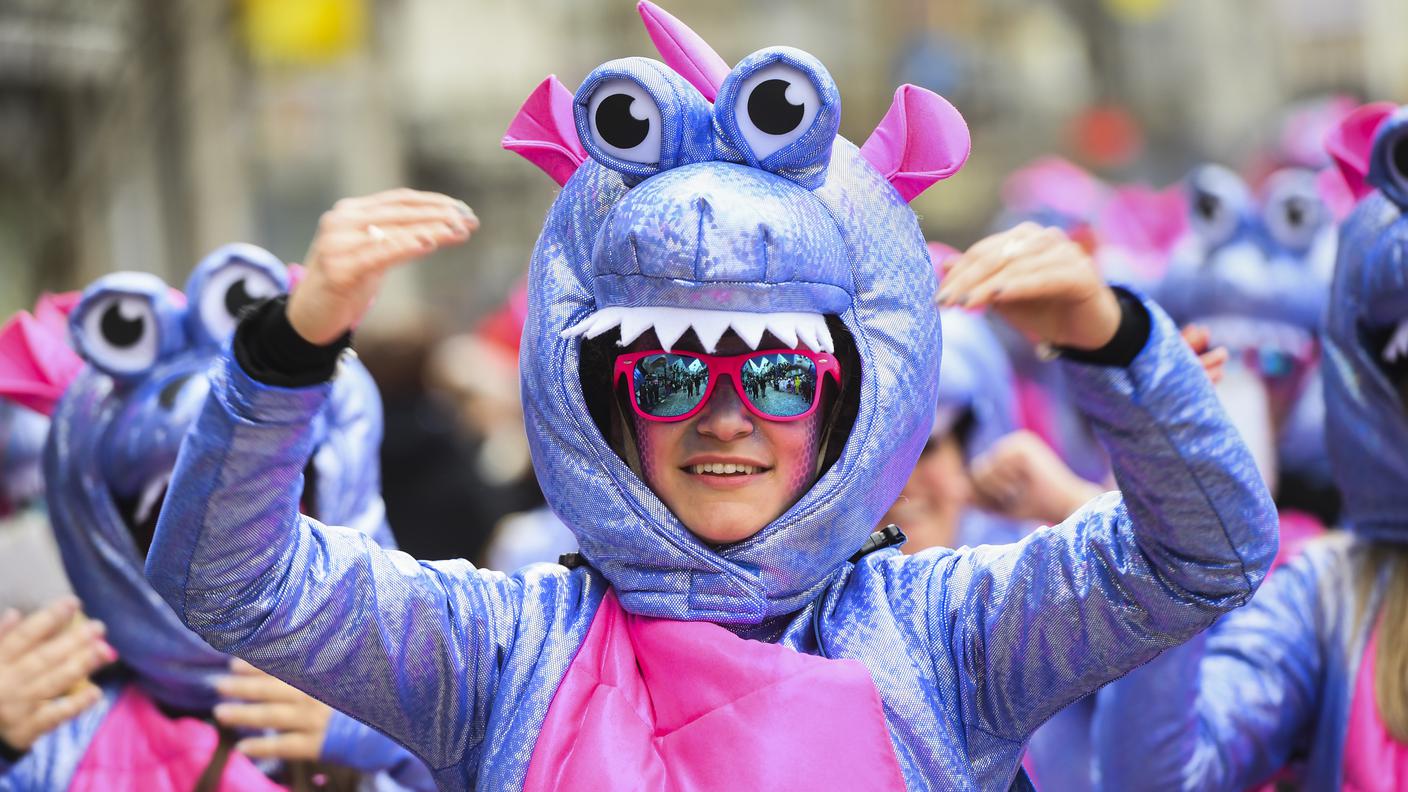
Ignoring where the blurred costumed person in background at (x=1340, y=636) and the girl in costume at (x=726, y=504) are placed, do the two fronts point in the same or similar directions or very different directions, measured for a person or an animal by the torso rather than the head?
same or similar directions

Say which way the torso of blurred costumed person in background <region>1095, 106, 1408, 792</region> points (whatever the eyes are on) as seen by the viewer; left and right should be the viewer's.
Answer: facing the viewer

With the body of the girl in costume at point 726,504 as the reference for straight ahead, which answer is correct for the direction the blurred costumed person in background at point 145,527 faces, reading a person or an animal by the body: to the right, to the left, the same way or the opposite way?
the same way

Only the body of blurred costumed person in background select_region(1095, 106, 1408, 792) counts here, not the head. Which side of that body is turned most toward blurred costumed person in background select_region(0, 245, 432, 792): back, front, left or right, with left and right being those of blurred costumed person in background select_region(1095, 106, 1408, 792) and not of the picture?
right

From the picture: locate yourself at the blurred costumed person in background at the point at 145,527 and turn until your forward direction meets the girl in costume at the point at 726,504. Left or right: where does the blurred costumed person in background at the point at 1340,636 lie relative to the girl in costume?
left

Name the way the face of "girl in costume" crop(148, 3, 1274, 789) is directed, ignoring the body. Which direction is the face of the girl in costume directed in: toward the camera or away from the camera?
toward the camera

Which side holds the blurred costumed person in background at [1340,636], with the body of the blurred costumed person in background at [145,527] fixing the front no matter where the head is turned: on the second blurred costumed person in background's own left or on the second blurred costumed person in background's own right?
on the second blurred costumed person in background's own left

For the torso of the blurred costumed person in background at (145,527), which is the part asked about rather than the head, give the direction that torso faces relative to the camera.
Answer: toward the camera

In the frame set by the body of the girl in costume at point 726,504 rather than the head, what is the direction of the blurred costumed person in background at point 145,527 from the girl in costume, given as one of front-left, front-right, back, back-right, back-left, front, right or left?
back-right

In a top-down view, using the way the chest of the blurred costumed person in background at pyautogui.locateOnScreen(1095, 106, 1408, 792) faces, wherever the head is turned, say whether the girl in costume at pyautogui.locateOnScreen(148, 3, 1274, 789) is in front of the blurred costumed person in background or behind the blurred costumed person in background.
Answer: in front

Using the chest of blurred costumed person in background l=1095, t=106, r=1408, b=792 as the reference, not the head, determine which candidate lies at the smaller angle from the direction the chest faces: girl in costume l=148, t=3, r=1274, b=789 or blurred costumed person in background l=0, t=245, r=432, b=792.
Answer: the girl in costume

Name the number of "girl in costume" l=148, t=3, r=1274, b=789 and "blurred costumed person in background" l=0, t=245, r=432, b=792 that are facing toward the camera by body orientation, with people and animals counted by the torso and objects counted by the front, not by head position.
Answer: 2

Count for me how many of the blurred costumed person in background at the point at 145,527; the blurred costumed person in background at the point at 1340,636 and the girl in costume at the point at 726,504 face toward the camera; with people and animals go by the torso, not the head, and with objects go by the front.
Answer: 3

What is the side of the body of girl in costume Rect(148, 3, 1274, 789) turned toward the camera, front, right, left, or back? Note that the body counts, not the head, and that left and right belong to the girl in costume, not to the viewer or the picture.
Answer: front
